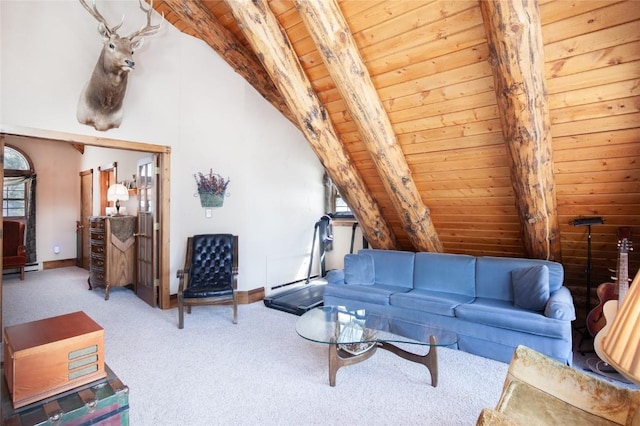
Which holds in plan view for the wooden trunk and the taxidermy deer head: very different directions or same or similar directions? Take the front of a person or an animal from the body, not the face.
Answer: same or similar directions

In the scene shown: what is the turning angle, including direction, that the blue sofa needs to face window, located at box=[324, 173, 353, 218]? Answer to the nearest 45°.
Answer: approximately 90° to its right

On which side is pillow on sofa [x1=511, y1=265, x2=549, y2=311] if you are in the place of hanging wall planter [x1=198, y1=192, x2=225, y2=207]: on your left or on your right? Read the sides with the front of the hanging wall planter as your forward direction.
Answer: on your left

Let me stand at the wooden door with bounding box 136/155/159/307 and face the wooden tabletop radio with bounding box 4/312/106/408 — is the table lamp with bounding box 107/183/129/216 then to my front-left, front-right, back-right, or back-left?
back-right

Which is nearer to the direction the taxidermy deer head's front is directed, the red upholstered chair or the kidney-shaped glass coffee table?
the kidney-shaped glass coffee table

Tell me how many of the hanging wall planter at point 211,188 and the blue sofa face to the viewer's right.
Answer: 0

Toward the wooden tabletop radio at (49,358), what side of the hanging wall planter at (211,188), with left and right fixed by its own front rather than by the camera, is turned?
front

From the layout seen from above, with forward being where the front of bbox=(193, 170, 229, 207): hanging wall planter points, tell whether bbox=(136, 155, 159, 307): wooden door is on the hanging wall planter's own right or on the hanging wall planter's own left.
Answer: on the hanging wall planter's own right

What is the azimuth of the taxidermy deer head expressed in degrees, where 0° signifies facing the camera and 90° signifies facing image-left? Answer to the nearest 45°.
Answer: approximately 315°

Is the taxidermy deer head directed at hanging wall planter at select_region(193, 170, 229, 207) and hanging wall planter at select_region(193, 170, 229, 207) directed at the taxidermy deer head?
no

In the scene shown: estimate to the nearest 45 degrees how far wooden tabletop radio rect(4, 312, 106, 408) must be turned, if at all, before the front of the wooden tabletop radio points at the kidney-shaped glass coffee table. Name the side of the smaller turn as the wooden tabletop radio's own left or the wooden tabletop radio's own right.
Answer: approximately 45° to the wooden tabletop radio's own left

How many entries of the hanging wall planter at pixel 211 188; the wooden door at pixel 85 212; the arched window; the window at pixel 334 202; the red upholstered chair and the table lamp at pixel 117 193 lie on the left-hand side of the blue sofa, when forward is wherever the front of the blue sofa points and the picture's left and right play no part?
0

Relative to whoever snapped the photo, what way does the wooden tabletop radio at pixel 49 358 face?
facing the viewer and to the right of the viewer

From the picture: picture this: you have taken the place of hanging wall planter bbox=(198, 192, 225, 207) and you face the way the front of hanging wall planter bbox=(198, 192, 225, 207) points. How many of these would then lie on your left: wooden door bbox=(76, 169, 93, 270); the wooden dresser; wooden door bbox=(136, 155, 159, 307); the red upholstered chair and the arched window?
0

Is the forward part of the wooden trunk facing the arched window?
no

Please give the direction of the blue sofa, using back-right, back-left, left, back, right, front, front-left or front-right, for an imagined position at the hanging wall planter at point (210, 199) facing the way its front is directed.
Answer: front-left

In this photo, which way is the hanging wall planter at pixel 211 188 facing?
toward the camera

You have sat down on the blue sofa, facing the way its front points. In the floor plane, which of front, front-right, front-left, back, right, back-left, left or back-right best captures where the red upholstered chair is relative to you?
front-right
